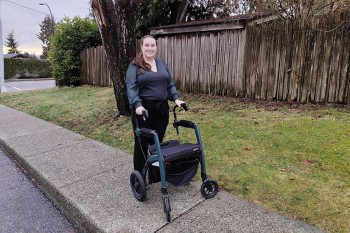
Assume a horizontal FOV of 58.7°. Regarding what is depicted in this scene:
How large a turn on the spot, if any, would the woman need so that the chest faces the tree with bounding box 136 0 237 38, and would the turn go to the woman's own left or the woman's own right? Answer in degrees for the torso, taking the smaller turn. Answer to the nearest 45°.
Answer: approximately 135° to the woman's own left

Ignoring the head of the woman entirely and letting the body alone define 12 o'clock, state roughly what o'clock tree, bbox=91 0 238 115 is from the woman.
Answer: The tree is roughly at 7 o'clock from the woman.

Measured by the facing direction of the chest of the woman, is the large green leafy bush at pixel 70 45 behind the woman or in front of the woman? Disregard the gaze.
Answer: behind

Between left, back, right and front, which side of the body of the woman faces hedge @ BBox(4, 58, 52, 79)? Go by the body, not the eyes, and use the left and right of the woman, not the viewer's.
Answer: back

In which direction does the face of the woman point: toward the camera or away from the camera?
toward the camera
